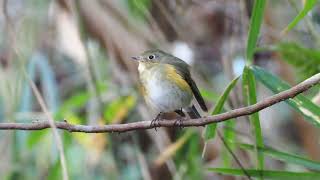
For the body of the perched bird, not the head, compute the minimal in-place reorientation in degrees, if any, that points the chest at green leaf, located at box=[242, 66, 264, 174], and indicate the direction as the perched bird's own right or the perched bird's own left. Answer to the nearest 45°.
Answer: approximately 90° to the perched bird's own left

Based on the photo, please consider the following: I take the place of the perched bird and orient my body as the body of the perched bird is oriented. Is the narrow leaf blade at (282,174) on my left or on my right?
on my left

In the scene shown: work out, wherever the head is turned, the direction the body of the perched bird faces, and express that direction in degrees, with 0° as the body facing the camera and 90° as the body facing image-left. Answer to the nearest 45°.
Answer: approximately 45°

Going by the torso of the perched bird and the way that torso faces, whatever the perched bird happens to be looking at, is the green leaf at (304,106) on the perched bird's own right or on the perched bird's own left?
on the perched bird's own left
